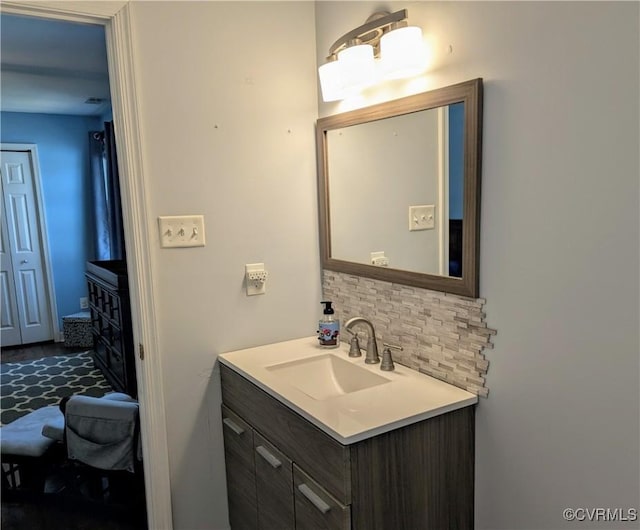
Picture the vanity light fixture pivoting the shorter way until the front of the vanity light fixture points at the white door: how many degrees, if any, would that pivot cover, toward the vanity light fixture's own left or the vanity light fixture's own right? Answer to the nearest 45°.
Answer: approximately 90° to the vanity light fixture's own right

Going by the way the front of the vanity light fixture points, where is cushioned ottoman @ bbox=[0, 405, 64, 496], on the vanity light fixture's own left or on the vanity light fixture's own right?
on the vanity light fixture's own right

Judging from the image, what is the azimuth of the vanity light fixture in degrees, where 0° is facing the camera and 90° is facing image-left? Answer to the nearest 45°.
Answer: approximately 45°

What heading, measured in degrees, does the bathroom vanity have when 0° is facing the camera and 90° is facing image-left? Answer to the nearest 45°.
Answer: approximately 45°

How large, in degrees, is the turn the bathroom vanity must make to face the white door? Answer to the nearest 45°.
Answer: approximately 90° to its right

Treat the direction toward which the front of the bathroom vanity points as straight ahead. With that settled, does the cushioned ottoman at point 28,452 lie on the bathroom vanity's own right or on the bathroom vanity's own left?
on the bathroom vanity's own right

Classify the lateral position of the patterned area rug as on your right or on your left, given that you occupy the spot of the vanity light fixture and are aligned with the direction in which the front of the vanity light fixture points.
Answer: on your right
